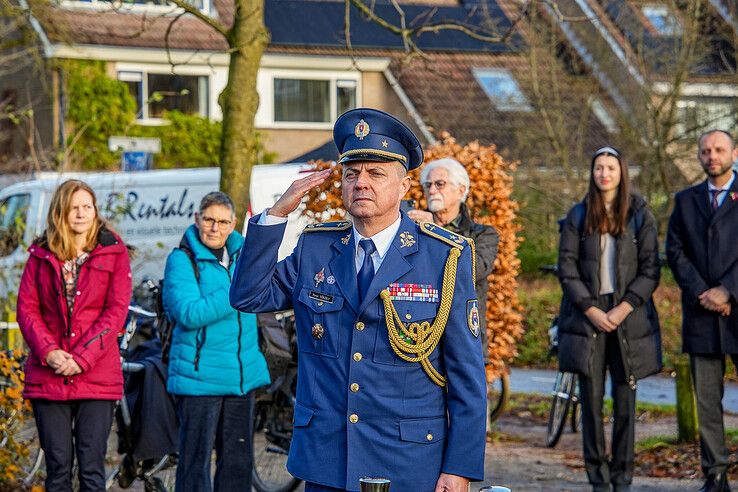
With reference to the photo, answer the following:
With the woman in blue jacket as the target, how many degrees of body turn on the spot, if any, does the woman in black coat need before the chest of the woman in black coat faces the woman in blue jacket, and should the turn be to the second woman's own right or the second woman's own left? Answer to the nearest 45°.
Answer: approximately 45° to the second woman's own right

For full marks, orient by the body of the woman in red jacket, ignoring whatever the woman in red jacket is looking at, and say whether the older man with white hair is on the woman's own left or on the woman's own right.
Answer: on the woman's own left

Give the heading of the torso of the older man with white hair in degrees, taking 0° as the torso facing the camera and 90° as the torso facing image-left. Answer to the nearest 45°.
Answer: approximately 45°

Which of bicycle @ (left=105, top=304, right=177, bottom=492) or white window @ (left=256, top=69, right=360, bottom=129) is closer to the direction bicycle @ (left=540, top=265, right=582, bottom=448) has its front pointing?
the bicycle

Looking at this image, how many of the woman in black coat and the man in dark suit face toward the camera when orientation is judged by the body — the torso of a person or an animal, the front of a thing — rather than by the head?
2

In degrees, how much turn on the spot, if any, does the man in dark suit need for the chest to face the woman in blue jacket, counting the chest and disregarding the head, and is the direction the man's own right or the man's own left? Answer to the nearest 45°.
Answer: approximately 45° to the man's own right

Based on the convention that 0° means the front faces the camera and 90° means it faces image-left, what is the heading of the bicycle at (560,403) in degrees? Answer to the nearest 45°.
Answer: approximately 45°
